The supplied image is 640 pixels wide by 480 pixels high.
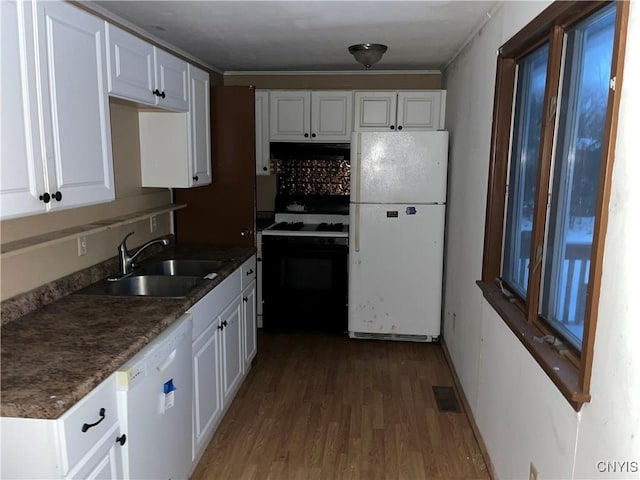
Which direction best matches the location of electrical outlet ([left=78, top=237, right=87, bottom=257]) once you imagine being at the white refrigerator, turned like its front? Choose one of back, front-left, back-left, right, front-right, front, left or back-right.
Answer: front-right

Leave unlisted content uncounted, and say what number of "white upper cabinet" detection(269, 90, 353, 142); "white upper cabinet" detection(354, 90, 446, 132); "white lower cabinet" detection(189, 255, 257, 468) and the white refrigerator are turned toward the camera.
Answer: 3

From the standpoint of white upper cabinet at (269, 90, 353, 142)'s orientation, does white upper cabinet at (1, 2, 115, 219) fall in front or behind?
in front

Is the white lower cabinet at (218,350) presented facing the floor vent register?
yes

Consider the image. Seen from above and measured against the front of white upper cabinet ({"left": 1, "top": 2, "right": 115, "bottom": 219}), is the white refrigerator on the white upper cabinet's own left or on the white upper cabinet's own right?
on the white upper cabinet's own left

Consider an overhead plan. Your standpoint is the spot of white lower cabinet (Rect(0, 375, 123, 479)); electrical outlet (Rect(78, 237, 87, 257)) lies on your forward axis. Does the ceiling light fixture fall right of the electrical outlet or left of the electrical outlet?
right

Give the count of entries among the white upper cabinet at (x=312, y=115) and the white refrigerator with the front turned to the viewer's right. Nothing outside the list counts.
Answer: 0

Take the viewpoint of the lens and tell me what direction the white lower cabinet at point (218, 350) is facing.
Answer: facing to the right of the viewer

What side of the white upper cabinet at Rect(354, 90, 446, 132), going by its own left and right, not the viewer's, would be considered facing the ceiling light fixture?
front

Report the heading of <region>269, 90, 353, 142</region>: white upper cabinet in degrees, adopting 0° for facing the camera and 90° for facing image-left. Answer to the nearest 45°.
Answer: approximately 0°

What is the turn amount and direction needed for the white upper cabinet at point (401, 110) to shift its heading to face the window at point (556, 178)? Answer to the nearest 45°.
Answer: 0° — it already faces it

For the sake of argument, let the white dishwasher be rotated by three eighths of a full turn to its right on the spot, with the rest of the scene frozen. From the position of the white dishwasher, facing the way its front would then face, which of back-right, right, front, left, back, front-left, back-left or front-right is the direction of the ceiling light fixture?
back-right

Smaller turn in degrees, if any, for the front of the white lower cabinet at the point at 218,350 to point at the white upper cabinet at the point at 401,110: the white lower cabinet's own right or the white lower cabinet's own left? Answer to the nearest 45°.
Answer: approximately 45° to the white lower cabinet's own left
